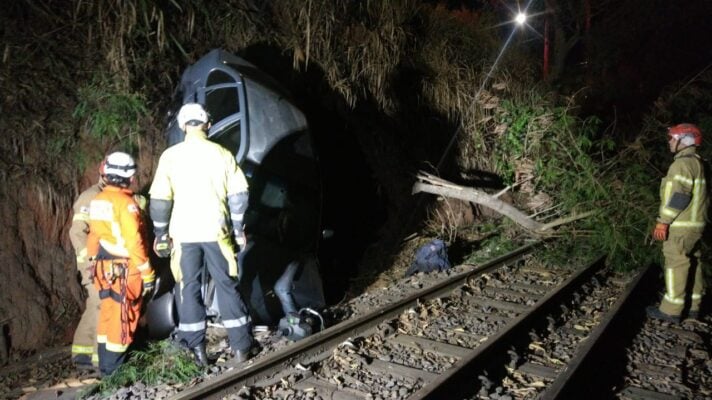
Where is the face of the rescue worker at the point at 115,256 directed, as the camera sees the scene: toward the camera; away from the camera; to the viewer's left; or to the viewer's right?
away from the camera

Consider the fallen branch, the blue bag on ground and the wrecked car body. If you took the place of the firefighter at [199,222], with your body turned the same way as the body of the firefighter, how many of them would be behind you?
0

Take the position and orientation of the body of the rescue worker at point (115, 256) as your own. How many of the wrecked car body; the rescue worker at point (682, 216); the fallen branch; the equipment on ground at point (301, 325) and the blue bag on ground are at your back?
0

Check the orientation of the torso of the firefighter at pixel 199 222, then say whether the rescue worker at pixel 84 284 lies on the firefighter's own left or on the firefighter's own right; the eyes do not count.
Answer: on the firefighter's own left

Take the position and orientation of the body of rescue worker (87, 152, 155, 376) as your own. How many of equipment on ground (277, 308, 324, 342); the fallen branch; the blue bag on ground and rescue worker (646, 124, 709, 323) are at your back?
0

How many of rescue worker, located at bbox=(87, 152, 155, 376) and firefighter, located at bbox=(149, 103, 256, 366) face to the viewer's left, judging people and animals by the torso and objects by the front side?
0

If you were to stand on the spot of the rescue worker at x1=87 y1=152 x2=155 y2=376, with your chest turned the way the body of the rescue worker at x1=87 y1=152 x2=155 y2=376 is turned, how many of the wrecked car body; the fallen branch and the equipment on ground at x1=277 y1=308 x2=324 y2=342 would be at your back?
0

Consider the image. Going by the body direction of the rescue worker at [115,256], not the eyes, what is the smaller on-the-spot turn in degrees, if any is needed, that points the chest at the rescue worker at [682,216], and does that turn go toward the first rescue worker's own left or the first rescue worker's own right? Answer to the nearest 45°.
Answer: approximately 45° to the first rescue worker's own right

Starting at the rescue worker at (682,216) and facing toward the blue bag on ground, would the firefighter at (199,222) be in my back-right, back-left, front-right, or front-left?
front-left

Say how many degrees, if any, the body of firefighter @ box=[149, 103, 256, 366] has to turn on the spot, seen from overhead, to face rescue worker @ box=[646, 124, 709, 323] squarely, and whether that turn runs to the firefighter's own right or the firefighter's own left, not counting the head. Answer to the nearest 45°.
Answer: approximately 90° to the firefighter's own right

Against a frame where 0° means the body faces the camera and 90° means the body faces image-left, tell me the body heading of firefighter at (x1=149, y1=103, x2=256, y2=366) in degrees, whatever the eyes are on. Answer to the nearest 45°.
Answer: approximately 180°

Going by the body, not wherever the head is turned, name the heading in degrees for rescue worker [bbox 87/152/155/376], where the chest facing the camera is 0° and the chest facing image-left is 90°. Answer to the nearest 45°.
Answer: approximately 225°

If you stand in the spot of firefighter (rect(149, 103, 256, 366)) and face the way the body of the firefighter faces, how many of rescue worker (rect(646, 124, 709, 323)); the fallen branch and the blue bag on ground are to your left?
0

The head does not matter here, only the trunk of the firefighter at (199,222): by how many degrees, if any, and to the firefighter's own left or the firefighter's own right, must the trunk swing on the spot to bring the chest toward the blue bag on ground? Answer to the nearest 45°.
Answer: approximately 45° to the firefighter's own right

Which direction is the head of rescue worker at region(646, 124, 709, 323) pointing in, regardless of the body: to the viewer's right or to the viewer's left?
to the viewer's left
